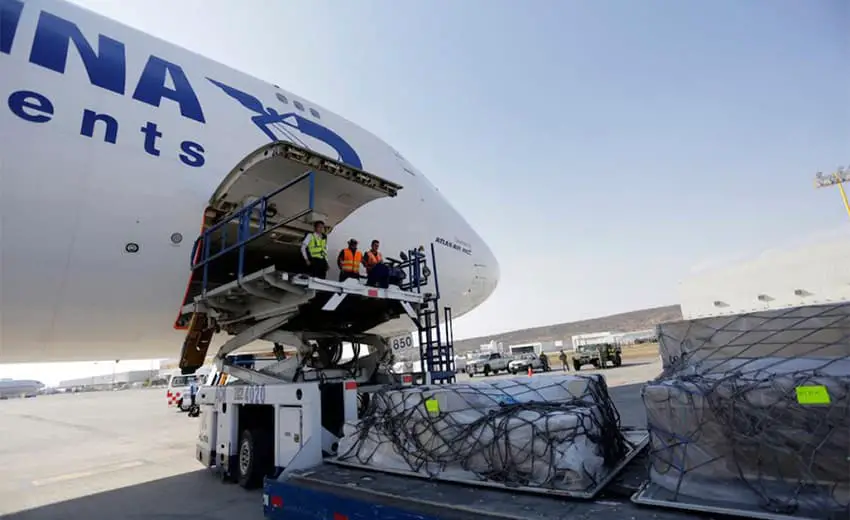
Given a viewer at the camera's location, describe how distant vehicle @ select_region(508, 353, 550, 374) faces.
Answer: facing the viewer and to the left of the viewer

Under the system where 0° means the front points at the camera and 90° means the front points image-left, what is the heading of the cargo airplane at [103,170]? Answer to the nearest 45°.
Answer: approximately 225°

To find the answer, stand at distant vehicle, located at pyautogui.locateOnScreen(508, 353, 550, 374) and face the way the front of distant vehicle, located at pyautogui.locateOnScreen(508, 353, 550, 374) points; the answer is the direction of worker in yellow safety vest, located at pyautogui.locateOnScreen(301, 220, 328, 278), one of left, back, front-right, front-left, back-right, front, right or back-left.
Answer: front-left

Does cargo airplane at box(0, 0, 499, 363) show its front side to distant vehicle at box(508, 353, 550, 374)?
yes

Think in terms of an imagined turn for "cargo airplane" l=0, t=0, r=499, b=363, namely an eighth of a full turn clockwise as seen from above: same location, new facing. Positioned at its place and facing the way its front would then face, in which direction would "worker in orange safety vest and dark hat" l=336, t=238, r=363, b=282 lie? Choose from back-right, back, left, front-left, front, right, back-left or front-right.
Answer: front

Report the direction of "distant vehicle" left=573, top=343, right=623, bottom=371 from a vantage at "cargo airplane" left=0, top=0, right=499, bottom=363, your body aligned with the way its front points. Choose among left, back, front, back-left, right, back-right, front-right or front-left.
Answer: front

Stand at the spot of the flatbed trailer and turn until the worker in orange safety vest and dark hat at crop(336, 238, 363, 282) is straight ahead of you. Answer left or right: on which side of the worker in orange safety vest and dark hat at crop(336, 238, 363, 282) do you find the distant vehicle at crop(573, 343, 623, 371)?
right

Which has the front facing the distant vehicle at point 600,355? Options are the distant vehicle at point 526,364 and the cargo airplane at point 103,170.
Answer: the cargo airplane

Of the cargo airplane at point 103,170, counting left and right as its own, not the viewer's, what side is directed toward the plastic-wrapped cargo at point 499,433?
right

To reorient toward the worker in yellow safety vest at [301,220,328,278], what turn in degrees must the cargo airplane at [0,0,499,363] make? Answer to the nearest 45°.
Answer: approximately 45° to its right
